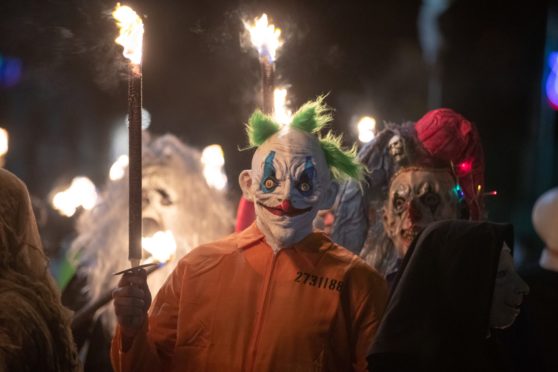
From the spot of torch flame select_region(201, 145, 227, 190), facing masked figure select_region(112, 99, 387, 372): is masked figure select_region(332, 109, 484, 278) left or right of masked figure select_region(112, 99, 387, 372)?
left

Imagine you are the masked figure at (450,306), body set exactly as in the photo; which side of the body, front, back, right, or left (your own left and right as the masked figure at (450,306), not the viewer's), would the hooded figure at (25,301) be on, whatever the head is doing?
back

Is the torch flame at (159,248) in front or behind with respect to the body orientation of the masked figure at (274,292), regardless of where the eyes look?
behind

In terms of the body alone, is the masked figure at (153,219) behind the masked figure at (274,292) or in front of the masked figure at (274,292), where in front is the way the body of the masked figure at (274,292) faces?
behind

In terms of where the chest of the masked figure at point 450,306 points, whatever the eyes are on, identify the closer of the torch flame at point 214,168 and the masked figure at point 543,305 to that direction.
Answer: the masked figure

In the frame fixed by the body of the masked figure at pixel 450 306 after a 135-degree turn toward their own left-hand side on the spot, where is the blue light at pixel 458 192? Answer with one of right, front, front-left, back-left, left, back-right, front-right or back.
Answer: front-right

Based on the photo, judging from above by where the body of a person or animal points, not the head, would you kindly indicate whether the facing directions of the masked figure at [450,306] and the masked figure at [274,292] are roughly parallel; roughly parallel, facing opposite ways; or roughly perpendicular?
roughly perpendicular

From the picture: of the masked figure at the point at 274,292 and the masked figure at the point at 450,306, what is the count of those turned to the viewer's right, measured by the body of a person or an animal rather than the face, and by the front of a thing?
1

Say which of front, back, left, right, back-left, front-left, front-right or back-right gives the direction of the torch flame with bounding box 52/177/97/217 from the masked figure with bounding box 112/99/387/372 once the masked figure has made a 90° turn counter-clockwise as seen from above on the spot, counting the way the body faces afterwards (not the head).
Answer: back-left

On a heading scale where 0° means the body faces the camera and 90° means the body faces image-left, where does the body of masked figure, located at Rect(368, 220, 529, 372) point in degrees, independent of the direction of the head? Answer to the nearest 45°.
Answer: approximately 270°

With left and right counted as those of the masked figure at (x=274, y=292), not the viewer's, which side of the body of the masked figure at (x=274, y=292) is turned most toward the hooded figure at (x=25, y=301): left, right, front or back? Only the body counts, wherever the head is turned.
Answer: right

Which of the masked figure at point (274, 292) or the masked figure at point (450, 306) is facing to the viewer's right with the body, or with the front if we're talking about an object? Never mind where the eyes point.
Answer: the masked figure at point (450, 306)
